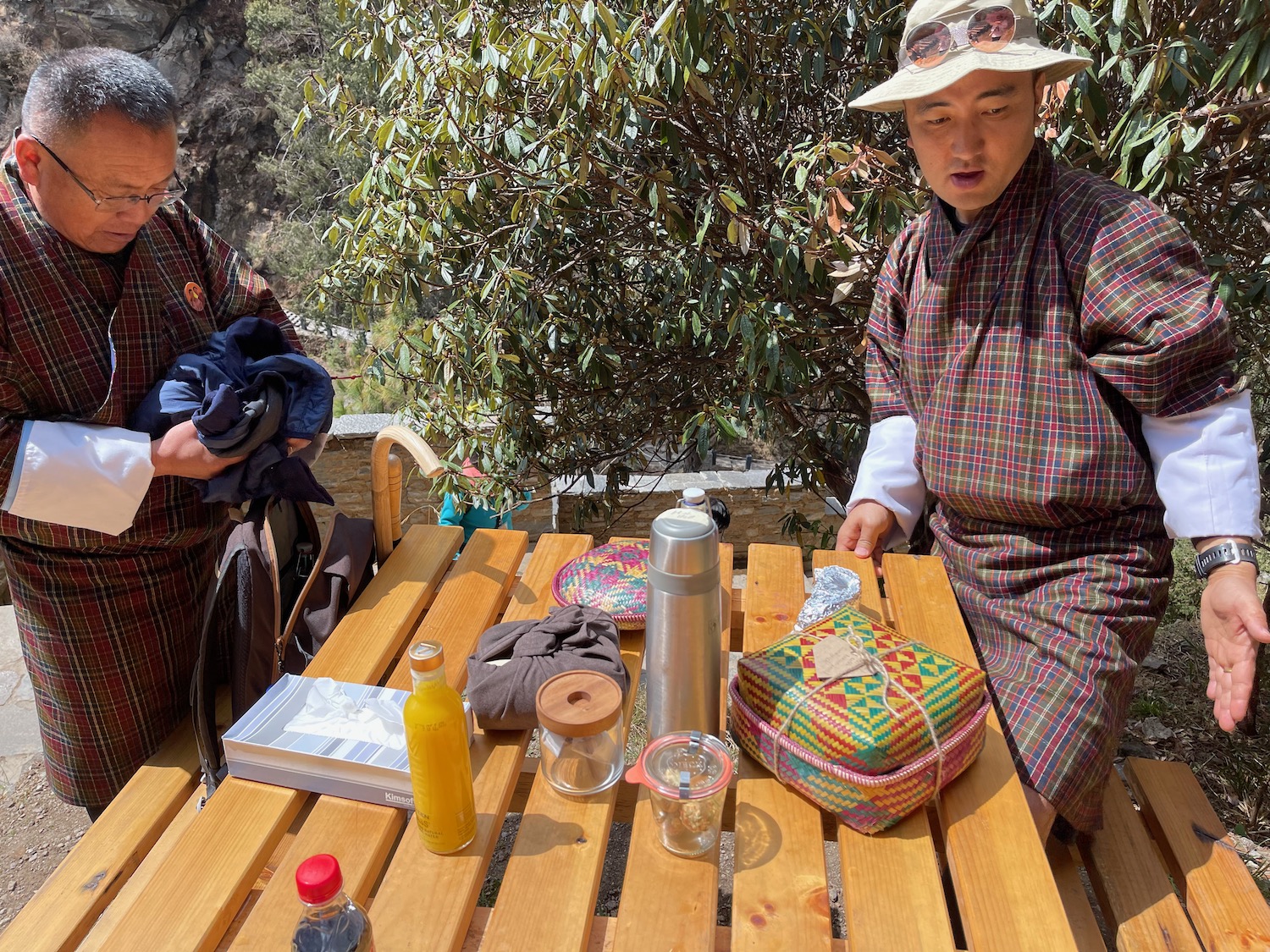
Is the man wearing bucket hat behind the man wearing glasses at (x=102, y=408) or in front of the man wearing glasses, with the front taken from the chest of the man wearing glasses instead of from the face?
in front

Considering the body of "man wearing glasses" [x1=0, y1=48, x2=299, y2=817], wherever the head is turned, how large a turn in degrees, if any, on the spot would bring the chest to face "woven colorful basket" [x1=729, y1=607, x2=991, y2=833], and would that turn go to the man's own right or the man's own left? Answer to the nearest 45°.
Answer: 0° — they already face it

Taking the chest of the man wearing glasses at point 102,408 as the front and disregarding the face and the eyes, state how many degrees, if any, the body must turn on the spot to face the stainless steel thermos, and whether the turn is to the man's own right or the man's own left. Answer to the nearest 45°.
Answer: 0° — they already face it

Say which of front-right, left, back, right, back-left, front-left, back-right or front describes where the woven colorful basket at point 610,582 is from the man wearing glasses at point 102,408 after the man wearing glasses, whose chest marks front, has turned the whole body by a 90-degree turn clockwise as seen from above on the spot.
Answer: left

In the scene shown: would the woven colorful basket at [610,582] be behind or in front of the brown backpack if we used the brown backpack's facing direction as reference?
in front

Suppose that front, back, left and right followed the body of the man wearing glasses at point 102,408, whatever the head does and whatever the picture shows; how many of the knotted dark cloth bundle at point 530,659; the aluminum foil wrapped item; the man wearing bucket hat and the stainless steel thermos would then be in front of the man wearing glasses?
4

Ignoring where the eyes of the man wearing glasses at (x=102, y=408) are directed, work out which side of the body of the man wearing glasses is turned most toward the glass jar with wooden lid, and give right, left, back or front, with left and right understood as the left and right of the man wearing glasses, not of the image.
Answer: front

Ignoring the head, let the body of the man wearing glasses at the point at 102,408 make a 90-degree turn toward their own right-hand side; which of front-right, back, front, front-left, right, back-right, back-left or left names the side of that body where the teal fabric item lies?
back

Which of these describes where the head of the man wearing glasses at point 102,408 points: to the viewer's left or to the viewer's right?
to the viewer's right

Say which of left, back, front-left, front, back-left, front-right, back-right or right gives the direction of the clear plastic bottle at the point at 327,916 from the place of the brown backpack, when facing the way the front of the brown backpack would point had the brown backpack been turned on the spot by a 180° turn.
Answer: left

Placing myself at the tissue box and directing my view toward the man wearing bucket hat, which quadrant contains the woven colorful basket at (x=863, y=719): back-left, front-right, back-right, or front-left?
front-right

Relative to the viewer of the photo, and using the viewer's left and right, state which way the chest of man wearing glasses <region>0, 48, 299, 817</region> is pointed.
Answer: facing the viewer and to the right of the viewer

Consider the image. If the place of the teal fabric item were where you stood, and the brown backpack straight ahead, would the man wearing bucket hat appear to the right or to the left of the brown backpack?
left

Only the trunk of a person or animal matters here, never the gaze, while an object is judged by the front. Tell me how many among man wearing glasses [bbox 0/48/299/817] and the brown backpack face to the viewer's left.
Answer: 0
